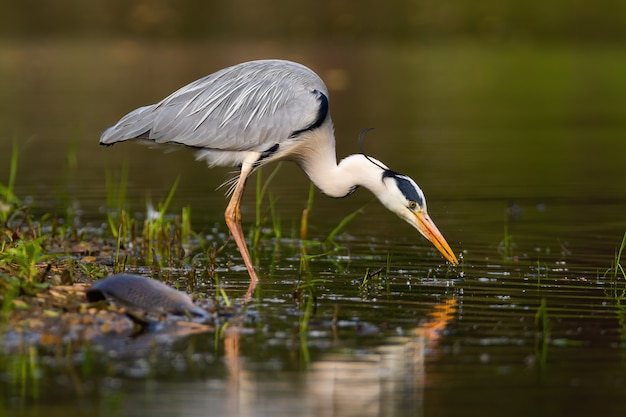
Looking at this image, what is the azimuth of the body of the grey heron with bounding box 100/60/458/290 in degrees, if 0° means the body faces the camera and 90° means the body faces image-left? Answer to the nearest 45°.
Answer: approximately 270°
